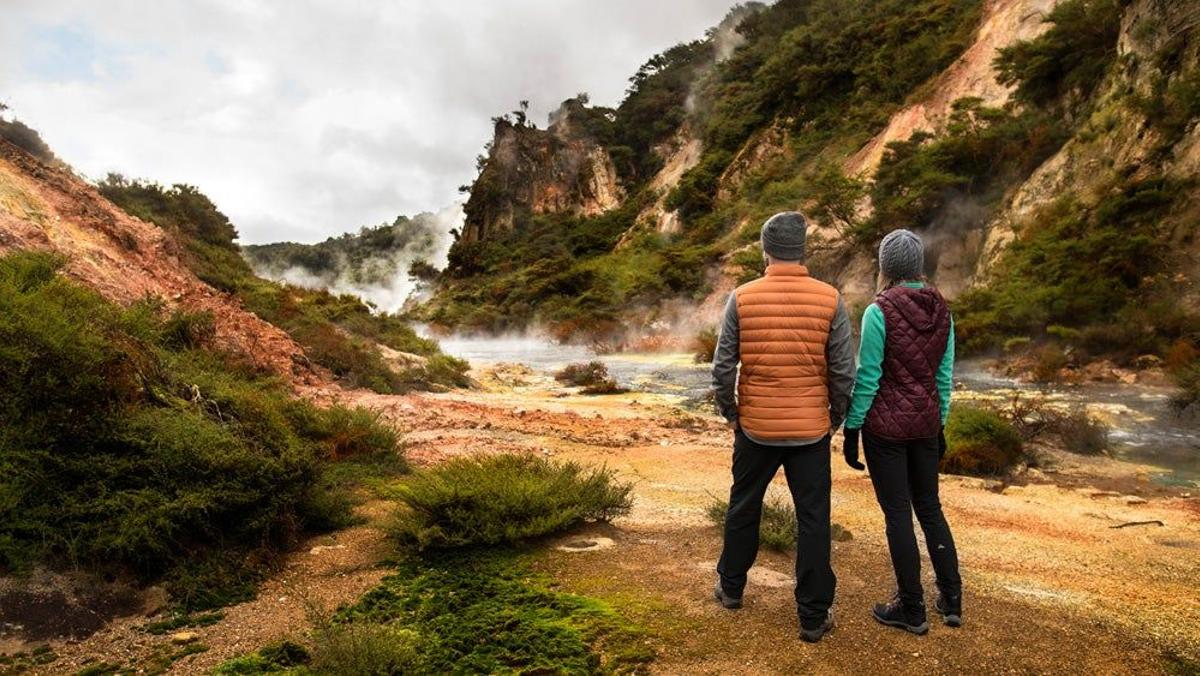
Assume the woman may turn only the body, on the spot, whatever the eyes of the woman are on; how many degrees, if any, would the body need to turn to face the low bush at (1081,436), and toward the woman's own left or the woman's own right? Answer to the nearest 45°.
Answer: approximately 45° to the woman's own right

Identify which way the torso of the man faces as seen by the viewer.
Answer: away from the camera

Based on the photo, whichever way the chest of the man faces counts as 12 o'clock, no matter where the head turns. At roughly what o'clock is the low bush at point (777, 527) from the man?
The low bush is roughly at 12 o'clock from the man.

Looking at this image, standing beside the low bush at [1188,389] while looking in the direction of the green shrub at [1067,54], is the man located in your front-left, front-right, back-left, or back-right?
back-left

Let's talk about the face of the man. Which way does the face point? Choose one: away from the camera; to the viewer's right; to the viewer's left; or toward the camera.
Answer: away from the camera

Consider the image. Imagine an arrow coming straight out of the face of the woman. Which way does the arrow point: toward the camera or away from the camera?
away from the camera

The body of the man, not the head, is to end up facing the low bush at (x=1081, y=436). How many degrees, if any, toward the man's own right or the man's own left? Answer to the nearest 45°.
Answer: approximately 45° to the man's own right

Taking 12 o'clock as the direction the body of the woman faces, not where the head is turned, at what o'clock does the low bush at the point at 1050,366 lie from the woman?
The low bush is roughly at 2 o'clock from the woman.

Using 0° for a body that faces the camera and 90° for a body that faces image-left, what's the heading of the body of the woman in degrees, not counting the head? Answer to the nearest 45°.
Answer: approximately 135°
